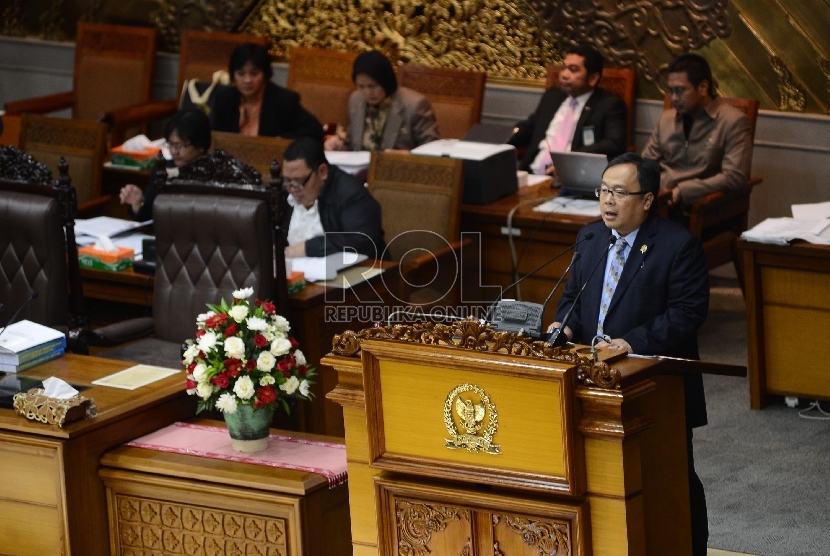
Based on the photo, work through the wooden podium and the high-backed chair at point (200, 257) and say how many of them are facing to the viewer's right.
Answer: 0

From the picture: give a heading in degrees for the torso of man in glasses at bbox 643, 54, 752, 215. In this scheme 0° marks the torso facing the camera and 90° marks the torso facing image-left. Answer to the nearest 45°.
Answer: approximately 45°

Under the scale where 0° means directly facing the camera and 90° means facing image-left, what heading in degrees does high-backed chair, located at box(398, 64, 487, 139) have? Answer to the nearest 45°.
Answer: approximately 45°

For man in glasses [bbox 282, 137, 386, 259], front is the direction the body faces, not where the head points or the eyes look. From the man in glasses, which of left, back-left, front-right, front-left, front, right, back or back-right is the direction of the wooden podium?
front-left

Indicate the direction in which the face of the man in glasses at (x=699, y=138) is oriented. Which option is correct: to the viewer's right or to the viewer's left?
to the viewer's left

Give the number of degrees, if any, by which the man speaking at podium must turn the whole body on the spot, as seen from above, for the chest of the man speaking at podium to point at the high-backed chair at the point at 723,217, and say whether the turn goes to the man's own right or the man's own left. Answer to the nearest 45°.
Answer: approximately 135° to the man's own right

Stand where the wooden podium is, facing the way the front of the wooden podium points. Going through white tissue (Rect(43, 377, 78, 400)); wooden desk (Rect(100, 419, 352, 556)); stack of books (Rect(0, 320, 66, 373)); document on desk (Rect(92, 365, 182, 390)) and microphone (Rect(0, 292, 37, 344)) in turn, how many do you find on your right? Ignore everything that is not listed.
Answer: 5

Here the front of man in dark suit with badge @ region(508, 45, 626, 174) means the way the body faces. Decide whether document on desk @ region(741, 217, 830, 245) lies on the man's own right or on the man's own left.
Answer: on the man's own left

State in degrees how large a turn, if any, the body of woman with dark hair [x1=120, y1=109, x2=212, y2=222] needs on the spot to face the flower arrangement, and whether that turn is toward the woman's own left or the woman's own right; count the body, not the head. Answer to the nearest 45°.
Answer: approximately 45° to the woman's own left

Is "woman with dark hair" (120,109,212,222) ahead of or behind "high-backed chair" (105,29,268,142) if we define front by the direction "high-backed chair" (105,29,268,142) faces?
ahead

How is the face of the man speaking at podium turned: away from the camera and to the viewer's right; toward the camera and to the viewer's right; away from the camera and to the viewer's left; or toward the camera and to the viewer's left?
toward the camera and to the viewer's left

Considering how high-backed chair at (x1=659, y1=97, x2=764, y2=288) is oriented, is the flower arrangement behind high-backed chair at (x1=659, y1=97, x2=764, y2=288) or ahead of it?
ahead

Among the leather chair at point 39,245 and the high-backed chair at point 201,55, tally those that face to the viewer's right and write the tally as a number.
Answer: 0

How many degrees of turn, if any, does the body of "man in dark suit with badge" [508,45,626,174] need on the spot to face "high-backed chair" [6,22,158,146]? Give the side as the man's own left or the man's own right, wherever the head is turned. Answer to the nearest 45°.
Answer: approximately 90° to the man's own right
